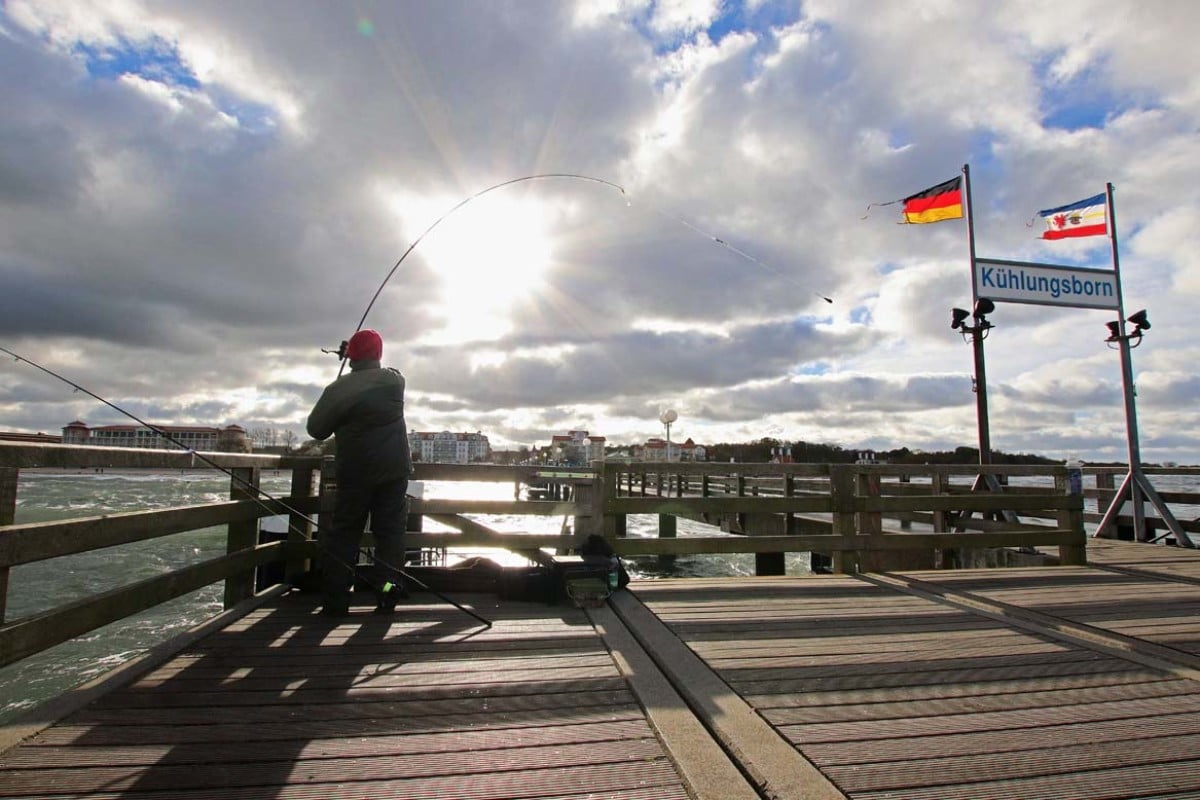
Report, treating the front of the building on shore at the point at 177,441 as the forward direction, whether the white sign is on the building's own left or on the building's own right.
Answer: on the building's own left

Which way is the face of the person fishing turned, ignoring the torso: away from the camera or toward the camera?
away from the camera

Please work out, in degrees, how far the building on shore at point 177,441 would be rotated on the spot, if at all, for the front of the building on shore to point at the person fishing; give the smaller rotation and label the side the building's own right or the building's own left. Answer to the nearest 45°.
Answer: approximately 45° to the building's own left

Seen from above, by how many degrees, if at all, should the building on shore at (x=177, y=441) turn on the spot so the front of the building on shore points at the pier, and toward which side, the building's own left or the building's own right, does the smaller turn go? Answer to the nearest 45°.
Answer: approximately 45° to the building's own left

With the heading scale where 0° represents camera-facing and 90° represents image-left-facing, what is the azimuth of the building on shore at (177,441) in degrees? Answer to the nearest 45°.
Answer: approximately 0°
